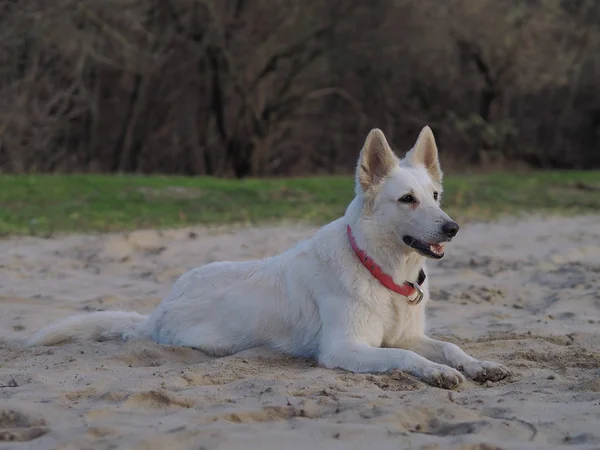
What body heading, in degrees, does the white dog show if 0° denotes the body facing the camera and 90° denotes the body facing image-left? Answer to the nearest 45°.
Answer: approximately 315°
